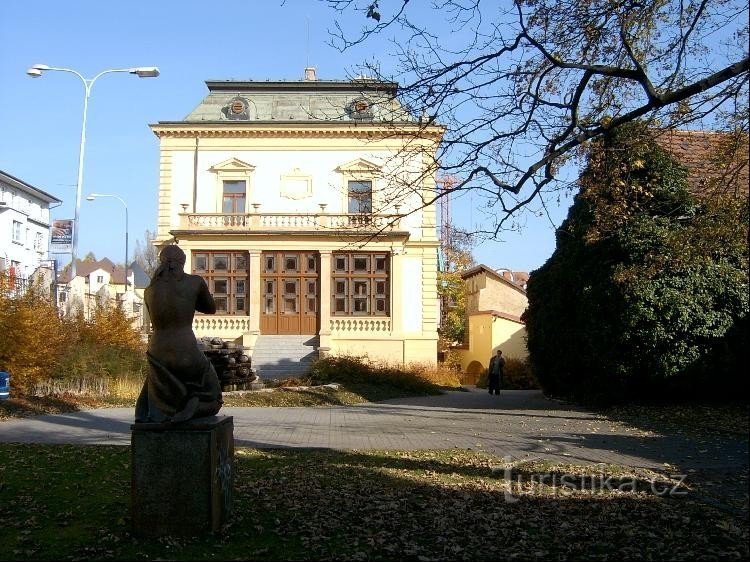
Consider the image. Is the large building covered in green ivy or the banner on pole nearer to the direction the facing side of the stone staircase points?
the large building covered in green ivy

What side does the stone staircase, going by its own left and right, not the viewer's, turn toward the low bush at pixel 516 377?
left

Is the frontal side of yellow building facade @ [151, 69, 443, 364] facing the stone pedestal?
yes

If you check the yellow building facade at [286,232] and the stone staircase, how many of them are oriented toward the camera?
2

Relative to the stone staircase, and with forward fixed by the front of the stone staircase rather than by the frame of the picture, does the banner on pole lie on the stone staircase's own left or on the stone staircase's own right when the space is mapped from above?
on the stone staircase's own right

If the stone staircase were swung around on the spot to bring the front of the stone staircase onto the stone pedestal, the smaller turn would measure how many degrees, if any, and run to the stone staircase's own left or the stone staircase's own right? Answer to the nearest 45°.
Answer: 0° — it already faces it

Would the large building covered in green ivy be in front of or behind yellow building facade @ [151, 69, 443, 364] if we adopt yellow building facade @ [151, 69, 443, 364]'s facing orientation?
in front

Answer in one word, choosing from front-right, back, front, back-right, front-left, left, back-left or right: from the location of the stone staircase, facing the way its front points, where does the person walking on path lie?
front-left

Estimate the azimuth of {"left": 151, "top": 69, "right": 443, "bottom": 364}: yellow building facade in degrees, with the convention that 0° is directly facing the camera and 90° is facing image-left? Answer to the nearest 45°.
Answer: approximately 0°

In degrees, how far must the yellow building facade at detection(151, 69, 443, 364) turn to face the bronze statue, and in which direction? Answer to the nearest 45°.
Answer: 0° — it already faces it
